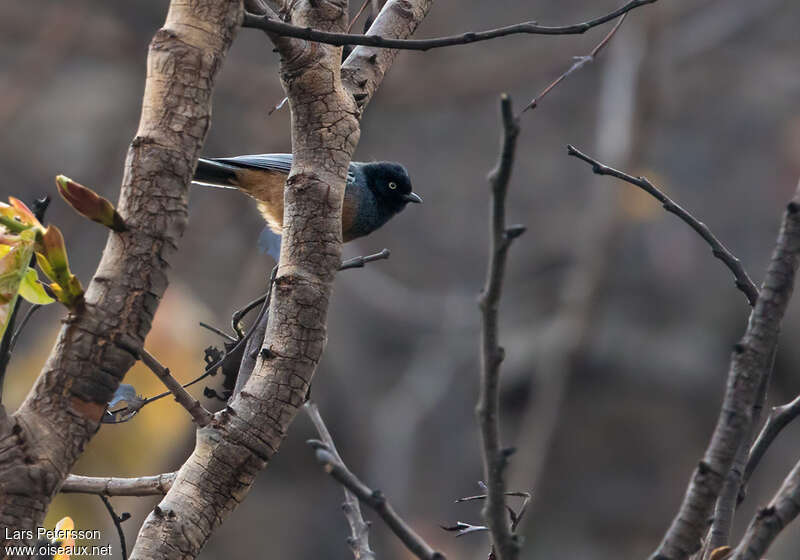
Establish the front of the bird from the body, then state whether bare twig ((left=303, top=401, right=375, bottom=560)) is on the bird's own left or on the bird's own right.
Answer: on the bird's own right

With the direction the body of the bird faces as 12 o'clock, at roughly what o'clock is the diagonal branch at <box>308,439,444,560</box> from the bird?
The diagonal branch is roughly at 3 o'clock from the bird.

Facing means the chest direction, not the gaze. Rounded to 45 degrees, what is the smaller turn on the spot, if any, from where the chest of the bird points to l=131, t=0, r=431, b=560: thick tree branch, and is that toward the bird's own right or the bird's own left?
approximately 90° to the bird's own right

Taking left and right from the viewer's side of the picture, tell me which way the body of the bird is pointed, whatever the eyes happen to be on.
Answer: facing to the right of the viewer
